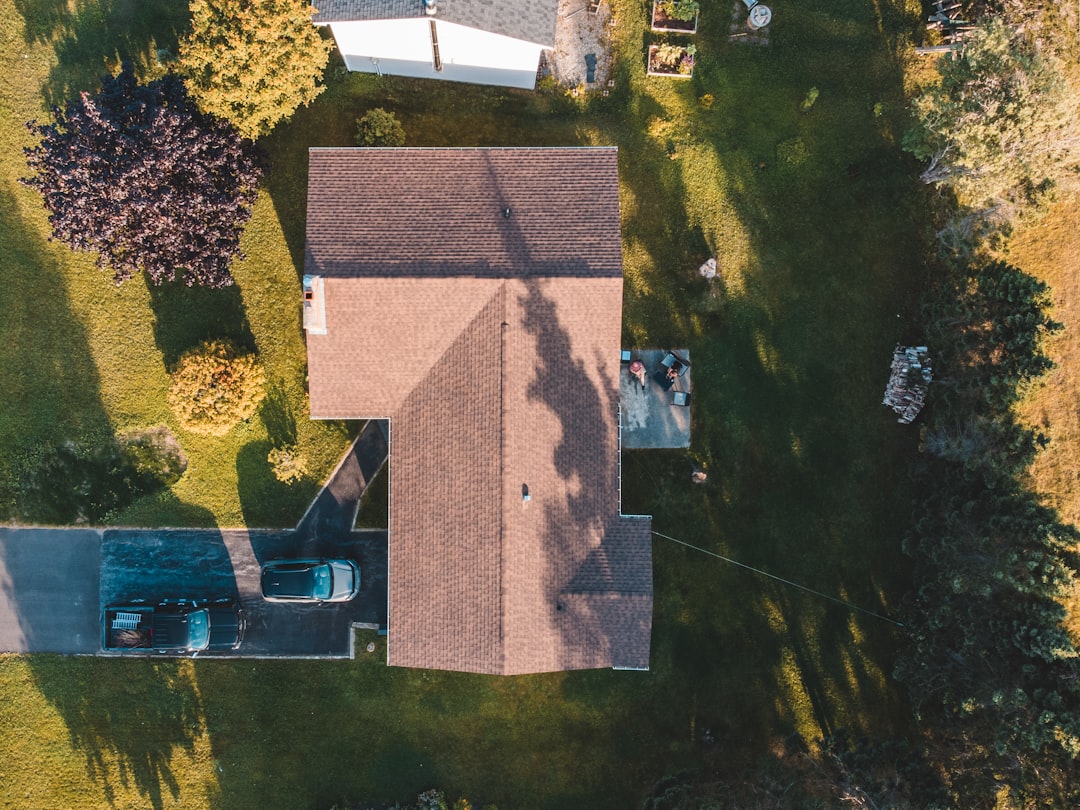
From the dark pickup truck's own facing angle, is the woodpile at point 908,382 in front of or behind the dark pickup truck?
in front

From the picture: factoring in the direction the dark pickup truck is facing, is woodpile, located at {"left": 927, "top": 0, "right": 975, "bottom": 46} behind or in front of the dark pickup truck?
in front

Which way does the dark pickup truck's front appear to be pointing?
to the viewer's right

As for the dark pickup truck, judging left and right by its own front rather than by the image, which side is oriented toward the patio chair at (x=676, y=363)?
front

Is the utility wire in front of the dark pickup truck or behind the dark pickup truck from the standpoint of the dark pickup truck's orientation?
in front

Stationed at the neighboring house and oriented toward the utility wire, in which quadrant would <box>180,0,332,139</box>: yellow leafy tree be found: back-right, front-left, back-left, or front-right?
back-right

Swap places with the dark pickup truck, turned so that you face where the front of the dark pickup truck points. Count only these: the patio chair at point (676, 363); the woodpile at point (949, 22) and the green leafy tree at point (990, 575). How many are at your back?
0

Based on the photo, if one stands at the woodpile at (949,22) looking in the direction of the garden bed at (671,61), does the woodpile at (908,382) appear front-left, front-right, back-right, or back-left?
front-left

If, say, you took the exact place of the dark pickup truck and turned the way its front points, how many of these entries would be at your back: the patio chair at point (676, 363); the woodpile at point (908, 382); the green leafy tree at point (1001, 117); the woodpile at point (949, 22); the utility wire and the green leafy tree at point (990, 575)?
0
